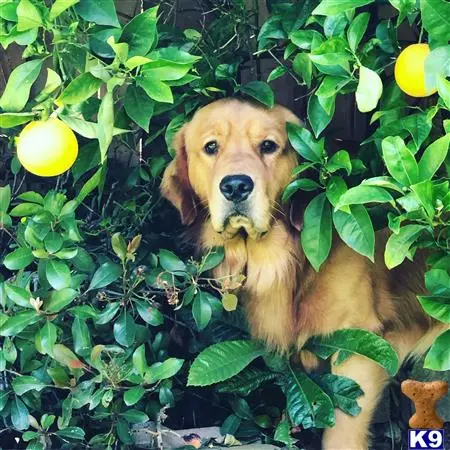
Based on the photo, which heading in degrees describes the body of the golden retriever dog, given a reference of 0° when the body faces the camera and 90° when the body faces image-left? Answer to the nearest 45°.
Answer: approximately 45°

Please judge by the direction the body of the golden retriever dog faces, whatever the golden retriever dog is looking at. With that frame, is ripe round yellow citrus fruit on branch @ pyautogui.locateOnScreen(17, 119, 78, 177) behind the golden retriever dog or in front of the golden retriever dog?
in front
